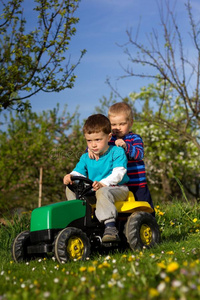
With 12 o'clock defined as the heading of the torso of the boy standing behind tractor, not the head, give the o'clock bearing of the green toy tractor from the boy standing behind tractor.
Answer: The green toy tractor is roughly at 12 o'clock from the boy standing behind tractor.

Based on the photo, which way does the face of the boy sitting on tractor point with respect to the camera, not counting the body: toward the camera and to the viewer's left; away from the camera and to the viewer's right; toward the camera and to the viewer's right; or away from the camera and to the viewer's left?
toward the camera and to the viewer's left

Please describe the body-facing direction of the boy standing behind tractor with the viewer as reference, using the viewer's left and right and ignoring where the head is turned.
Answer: facing the viewer and to the left of the viewer

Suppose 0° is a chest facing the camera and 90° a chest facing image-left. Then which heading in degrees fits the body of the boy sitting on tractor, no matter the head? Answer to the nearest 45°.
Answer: approximately 45°

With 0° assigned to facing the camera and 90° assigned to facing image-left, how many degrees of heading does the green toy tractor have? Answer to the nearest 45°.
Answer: approximately 45°

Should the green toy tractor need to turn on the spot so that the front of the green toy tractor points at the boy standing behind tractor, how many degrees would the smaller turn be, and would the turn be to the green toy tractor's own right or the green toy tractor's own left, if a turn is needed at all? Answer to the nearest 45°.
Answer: approximately 180°

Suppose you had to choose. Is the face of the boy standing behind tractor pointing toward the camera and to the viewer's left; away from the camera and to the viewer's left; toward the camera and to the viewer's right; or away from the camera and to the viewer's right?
toward the camera and to the viewer's left

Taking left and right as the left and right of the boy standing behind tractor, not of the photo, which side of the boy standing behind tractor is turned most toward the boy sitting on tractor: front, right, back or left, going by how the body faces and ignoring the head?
front

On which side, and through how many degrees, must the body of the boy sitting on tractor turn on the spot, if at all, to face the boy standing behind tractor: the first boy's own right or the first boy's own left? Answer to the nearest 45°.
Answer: approximately 180°

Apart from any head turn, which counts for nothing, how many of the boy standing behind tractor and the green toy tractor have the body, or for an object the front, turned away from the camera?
0
